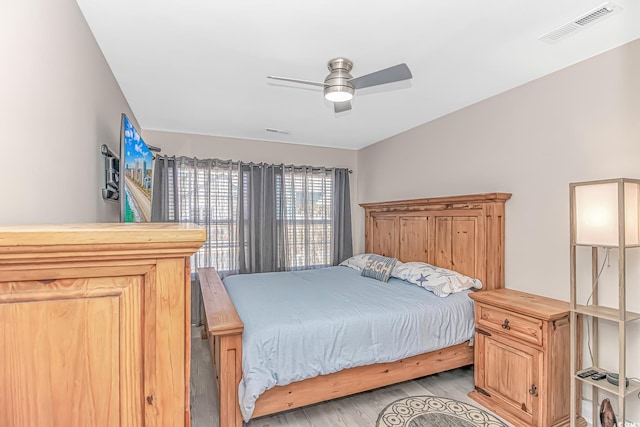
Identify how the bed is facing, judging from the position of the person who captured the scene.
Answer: facing the viewer and to the left of the viewer

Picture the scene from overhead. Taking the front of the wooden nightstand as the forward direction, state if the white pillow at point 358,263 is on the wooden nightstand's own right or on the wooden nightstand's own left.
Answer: on the wooden nightstand's own right

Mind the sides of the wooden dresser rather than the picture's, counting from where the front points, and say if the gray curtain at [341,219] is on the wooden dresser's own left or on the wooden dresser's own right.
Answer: on the wooden dresser's own left

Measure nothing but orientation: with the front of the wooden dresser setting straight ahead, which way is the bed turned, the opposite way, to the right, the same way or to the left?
the opposite way

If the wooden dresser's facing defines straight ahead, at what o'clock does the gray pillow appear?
The gray pillow is roughly at 11 o'clock from the wooden dresser.

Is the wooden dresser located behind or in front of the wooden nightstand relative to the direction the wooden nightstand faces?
in front

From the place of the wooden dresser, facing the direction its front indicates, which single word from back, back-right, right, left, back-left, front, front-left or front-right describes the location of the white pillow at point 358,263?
front-left

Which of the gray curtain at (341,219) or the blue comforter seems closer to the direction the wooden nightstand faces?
the blue comforter

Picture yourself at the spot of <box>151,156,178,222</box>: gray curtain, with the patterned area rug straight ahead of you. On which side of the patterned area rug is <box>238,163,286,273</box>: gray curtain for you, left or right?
left

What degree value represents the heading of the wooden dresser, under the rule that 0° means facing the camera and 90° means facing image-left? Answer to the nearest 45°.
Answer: approximately 270°
